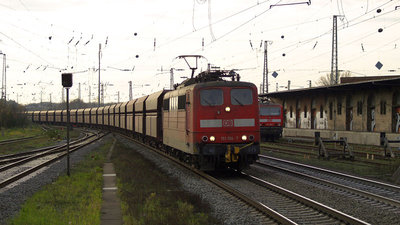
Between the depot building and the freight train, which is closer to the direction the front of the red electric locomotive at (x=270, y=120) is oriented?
the freight train

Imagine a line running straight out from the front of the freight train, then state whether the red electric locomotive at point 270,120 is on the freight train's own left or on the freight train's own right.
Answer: on the freight train's own left

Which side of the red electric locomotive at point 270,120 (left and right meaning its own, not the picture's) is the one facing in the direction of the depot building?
left

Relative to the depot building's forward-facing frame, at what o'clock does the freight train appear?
The freight train is roughly at 11 o'clock from the depot building.

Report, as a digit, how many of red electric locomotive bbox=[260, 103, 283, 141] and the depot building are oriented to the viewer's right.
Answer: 0

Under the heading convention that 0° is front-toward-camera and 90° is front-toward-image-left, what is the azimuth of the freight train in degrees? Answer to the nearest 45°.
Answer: approximately 315°

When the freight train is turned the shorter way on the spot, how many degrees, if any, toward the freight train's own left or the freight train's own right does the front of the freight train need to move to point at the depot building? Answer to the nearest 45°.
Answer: approximately 90° to the freight train's own left

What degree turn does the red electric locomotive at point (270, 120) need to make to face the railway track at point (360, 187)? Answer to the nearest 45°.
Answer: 0° — it already faces it

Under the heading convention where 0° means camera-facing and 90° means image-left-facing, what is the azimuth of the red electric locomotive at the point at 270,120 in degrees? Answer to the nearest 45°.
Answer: approximately 0°

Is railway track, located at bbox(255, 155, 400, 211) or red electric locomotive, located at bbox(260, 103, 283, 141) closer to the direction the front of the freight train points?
the railway track

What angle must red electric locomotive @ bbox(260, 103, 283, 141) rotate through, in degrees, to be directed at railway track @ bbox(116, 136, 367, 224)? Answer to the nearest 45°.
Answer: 0° — it already faces it

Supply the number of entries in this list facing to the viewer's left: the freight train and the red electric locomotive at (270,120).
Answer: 0

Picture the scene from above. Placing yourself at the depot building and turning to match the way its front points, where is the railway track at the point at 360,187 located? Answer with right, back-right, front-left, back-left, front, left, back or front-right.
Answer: front-left

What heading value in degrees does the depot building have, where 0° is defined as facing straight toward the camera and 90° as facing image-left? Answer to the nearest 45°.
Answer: approximately 45°
